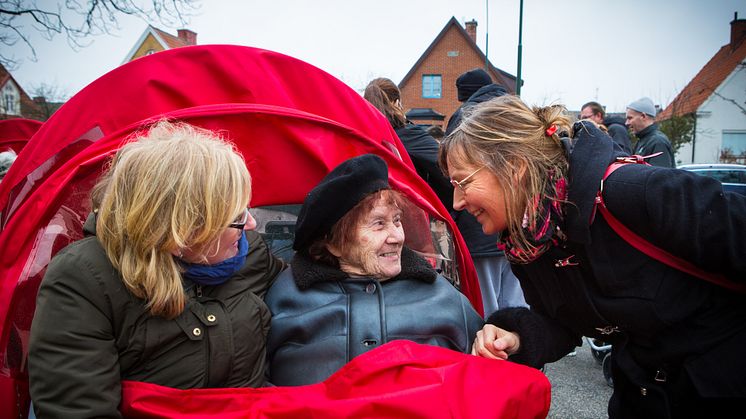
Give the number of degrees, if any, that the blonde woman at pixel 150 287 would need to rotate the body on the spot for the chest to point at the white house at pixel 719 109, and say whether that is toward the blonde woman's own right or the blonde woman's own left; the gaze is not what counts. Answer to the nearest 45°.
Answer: approximately 90° to the blonde woman's own left

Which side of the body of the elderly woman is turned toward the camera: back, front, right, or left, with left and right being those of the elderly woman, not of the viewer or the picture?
front

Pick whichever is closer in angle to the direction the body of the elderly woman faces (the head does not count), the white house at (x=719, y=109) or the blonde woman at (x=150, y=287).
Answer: the blonde woman

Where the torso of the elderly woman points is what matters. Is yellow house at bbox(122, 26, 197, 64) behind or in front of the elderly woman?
behind

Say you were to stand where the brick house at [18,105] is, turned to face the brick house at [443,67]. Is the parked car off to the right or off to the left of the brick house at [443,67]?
right

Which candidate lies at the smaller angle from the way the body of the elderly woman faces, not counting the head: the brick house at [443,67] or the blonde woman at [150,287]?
the blonde woman

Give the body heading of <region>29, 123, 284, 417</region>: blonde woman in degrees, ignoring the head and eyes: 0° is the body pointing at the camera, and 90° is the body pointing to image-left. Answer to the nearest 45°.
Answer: approximately 315°

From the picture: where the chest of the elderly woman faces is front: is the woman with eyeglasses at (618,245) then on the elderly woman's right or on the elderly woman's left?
on the elderly woman's left
